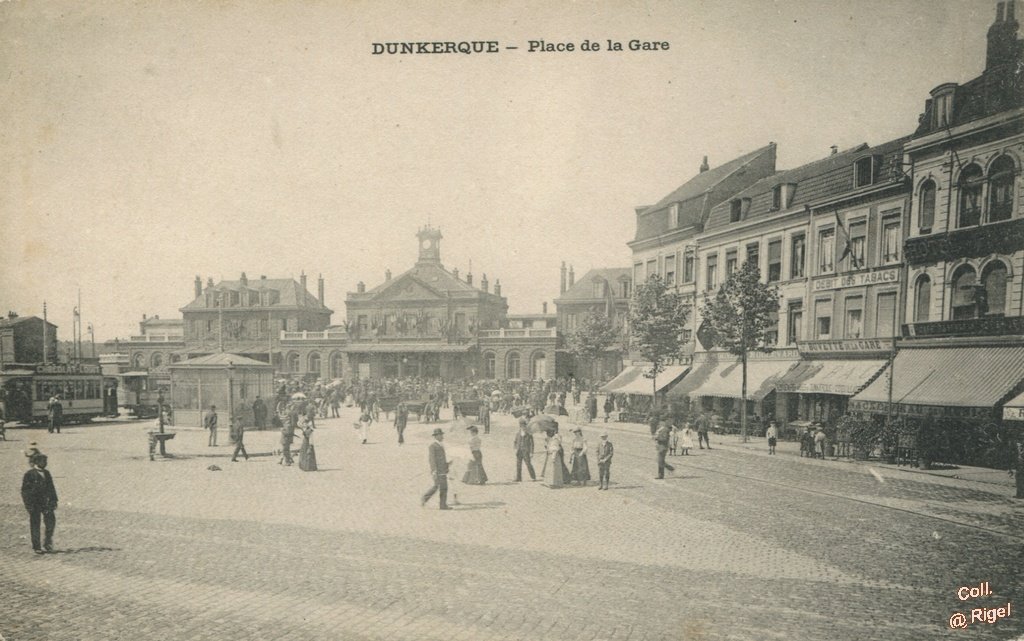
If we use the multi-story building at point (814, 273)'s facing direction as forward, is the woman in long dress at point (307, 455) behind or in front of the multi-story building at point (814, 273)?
in front
